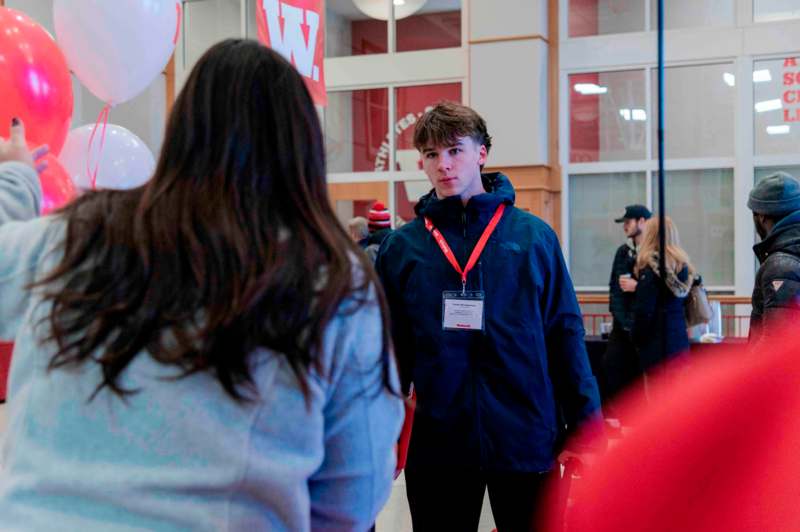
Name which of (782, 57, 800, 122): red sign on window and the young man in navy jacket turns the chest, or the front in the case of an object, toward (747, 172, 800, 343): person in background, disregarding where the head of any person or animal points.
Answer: the red sign on window

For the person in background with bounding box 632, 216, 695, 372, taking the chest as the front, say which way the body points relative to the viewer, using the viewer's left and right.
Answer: facing away from the viewer

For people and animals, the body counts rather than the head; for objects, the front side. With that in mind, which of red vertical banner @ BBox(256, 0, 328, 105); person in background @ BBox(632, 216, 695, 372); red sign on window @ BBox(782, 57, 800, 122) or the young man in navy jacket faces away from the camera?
the person in background

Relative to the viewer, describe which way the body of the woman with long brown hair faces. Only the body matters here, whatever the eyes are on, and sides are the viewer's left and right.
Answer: facing away from the viewer

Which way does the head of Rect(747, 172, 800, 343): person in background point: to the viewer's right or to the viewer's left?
to the viewer's left

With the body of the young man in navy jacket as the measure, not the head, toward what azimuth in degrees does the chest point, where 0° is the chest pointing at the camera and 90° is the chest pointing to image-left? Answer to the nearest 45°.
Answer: approximately 0°

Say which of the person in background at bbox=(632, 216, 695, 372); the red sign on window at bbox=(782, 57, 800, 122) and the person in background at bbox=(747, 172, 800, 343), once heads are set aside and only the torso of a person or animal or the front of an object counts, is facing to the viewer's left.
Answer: the person in background at bbox=(747, 172, 800, 343)

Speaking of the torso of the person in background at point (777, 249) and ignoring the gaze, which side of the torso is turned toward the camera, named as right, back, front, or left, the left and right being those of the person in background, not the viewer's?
left

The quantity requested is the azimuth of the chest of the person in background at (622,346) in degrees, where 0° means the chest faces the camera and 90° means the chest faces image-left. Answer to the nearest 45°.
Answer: approximately 45°

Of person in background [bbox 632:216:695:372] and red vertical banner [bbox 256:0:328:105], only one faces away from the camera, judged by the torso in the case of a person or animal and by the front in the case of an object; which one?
the person in background

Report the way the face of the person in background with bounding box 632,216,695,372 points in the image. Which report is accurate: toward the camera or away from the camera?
away from the camera

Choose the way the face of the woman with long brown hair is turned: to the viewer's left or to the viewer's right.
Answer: to the viewer's right
